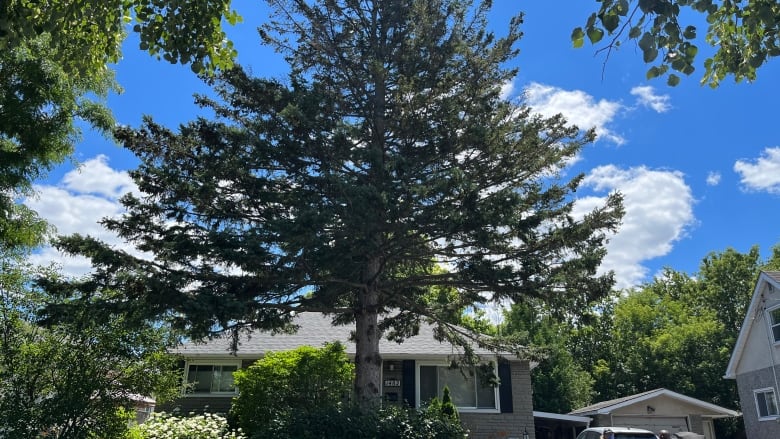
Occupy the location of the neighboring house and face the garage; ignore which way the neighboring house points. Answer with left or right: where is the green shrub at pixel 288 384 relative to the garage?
left

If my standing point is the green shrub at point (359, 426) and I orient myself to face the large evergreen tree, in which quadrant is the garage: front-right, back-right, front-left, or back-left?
front-right

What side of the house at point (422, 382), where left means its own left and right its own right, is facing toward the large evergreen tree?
front

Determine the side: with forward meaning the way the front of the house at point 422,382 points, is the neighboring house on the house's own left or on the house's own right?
on the house's own left

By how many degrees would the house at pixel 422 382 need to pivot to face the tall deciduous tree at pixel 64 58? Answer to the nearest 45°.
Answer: approximately 45° to its right

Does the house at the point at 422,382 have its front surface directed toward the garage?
no

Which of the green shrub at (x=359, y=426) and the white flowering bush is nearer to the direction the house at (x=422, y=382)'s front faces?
the green shrub

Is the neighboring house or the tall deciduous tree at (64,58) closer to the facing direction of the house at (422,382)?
the tall deciduous tree

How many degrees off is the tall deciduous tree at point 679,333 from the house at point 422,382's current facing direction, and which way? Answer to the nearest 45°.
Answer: approximately 135° to its left

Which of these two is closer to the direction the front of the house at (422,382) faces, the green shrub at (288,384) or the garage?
the green shrub

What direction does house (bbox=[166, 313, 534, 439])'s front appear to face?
toward the camera

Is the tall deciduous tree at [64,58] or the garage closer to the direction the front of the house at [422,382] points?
the tall deciduous tree

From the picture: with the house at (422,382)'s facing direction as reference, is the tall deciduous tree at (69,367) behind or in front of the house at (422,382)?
in front
